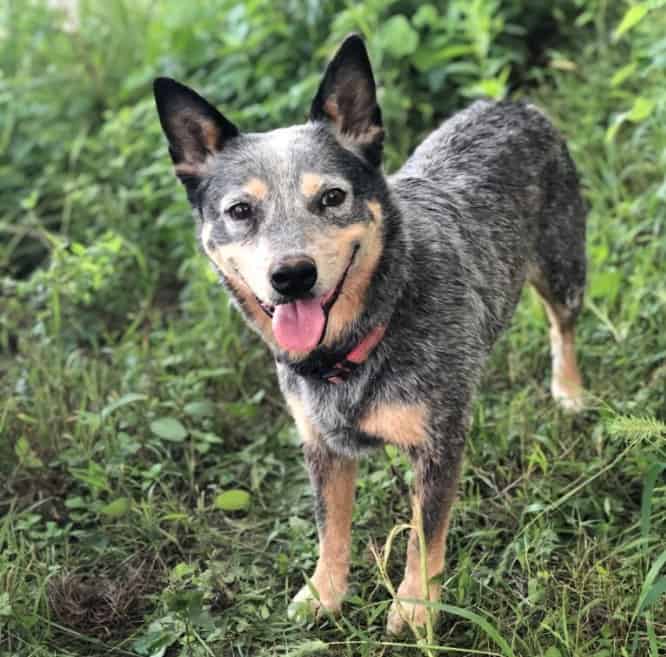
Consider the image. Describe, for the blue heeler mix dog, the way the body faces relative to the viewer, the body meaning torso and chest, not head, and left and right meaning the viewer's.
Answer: facing the viewer and to the left of the viewer

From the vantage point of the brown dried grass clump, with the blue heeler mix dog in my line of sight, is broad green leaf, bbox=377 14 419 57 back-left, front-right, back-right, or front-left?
front-left

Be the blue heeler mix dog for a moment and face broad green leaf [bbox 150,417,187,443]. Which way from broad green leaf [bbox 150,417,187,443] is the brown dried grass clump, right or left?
left

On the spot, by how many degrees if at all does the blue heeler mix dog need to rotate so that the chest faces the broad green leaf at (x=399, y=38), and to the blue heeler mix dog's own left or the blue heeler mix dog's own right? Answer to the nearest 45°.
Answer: approximately 135° to the blue heeler mix dog's own right

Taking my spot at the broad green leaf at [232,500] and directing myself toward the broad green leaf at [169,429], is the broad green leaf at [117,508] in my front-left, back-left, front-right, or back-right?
front-left

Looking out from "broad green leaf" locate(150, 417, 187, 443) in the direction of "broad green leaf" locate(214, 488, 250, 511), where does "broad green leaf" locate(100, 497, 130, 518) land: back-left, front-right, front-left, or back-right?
front-right

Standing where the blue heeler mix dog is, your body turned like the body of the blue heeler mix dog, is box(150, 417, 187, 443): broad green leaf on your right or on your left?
on your right
